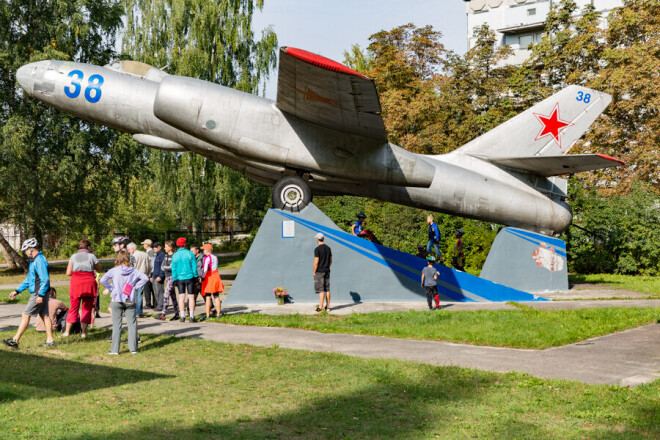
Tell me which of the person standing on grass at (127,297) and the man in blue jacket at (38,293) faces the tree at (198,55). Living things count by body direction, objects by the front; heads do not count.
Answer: the person standing on grass

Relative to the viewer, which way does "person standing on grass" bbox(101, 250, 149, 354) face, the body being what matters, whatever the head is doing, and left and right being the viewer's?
facing away from the viewer

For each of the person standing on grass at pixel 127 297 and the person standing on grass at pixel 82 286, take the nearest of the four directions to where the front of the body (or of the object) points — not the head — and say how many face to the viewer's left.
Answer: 0

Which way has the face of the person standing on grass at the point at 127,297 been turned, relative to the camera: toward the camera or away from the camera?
away from the camera

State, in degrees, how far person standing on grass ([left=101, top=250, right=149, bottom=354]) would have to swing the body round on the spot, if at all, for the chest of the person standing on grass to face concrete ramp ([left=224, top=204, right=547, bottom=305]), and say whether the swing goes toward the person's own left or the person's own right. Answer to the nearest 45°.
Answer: approximately 45° to the person's own right

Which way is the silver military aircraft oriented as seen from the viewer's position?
to the viewer's left

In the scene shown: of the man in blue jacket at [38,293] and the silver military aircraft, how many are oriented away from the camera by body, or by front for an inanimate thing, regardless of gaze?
0

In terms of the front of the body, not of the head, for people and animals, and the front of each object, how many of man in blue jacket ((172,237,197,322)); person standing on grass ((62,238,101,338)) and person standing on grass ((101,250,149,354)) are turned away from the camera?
3

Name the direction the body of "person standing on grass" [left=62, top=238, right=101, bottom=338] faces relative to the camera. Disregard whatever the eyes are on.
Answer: away from the camera

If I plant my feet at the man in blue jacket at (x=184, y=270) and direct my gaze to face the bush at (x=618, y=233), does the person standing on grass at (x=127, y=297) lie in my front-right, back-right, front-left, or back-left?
back-right

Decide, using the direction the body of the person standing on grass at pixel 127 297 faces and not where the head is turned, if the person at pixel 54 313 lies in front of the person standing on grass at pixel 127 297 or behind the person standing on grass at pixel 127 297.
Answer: in front

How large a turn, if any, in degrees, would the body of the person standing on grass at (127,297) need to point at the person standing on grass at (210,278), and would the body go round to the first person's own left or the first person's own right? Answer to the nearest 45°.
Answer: approximately 45° to the first person's own right

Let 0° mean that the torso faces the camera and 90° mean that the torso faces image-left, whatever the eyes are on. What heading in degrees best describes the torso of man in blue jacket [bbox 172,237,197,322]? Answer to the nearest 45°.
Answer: approximately 180°

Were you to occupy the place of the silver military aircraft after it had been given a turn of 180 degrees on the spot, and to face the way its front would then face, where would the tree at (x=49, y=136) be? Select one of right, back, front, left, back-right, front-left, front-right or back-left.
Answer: back-left

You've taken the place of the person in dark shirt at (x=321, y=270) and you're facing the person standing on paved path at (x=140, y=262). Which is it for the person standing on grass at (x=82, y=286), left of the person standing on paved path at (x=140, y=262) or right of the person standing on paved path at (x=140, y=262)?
left
